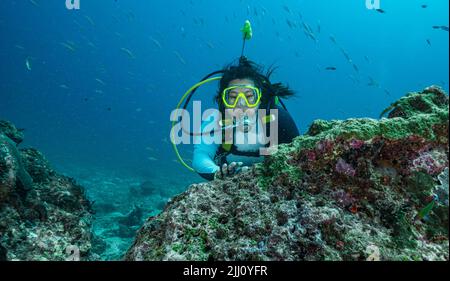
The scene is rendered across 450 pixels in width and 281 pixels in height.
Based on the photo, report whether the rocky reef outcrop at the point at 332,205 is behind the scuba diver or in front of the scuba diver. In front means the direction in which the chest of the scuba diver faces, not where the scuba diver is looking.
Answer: in front

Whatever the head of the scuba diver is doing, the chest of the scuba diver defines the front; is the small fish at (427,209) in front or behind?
in front

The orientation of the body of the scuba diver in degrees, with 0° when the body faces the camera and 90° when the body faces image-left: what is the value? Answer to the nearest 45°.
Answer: approximately 0°
